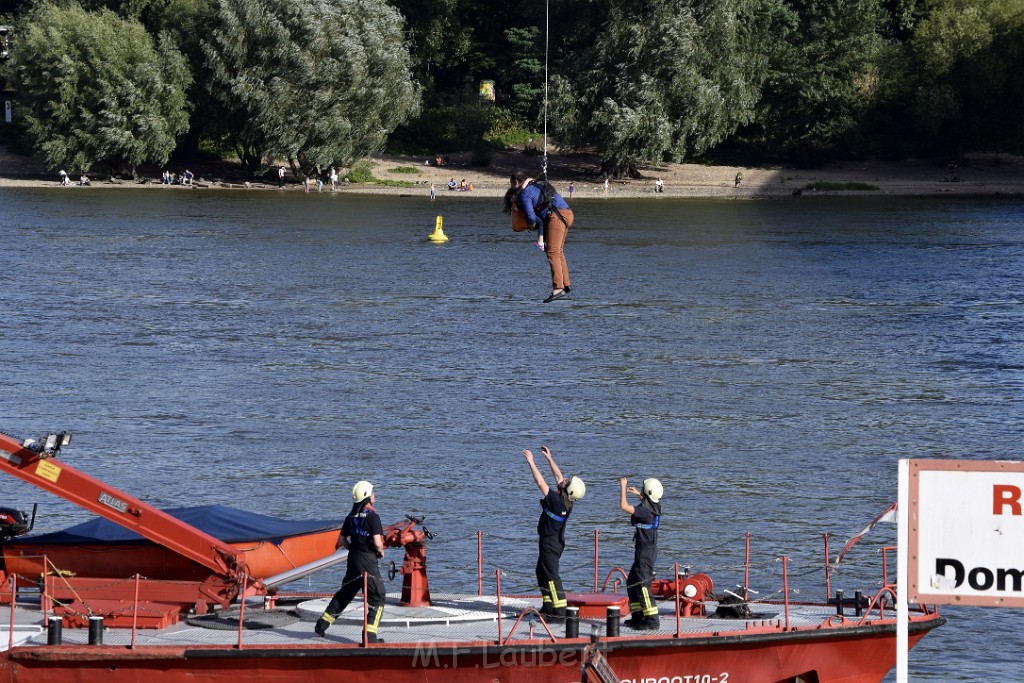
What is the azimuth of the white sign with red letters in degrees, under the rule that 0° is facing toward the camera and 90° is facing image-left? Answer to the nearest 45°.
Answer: approximately 0°

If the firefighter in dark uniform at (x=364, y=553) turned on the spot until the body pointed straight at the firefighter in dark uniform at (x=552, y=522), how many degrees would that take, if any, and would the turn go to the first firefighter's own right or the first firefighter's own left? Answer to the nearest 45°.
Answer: approximately 45° to the first firefighter's own right

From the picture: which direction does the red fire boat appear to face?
to the viewer's right
